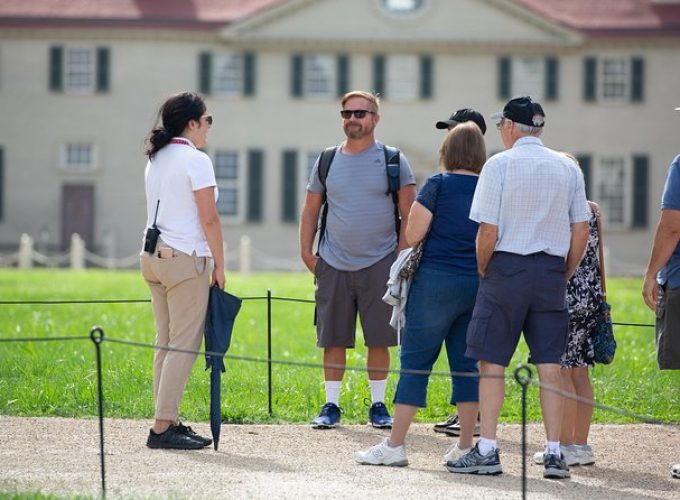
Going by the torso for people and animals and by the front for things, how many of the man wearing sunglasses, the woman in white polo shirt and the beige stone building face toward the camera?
2

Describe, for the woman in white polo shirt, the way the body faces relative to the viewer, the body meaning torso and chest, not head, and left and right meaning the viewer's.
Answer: facing away from the viewer and to the right of the viewer

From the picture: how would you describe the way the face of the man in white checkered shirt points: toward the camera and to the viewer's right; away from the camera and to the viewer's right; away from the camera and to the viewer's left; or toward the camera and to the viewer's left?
away from the camera and to the viewer's left

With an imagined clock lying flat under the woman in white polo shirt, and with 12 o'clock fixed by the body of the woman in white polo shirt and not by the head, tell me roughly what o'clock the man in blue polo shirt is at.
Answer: The man in blue polo shirt is roughly at 2 o'clock from the woman in white polo shirt.

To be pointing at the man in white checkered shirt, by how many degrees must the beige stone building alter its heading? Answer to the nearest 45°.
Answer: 0° — it already faces them

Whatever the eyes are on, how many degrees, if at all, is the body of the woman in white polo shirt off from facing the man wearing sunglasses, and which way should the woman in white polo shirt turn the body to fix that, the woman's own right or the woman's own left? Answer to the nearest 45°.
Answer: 0° — they already face them

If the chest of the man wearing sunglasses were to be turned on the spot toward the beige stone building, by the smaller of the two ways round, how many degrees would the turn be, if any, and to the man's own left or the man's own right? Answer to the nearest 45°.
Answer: approximately 180°

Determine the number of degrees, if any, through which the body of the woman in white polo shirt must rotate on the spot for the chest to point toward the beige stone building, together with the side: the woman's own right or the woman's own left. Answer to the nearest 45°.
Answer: approximately 45° to the woman's own left

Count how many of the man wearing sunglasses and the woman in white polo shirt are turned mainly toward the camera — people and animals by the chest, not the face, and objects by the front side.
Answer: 1

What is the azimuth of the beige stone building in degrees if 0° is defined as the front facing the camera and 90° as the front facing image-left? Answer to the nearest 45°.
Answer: approximately 0°

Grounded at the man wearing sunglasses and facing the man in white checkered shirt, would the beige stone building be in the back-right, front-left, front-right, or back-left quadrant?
back-left
